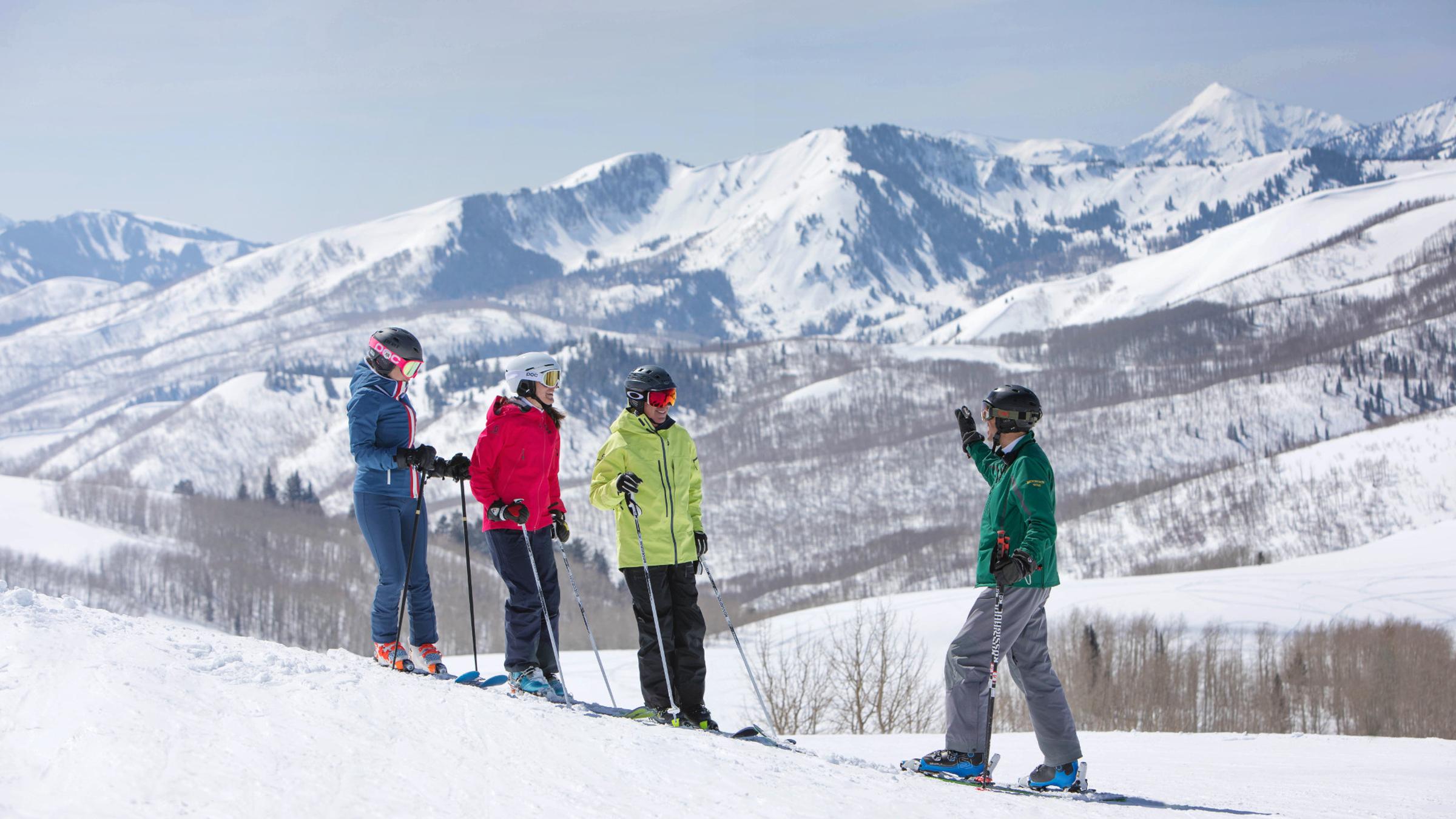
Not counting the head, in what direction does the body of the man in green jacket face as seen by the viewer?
to the viewer's left

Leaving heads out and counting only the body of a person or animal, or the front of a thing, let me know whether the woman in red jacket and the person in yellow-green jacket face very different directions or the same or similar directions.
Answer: same or similar directions

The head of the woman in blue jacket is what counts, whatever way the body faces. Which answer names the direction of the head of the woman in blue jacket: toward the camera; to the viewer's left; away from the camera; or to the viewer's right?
to the viewer's right

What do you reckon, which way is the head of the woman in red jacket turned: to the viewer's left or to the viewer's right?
to the viewer's right

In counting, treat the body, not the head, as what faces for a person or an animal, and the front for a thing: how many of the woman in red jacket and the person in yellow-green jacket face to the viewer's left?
0

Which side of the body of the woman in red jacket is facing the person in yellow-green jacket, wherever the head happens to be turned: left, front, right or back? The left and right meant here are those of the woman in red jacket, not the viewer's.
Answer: front

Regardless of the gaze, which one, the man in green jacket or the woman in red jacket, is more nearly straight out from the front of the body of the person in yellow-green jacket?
the man in green jacket

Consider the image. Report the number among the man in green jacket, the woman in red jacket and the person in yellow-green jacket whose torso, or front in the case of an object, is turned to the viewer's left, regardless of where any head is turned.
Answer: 1

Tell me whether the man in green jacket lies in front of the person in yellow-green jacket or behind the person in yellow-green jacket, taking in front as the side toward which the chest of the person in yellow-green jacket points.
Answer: in front

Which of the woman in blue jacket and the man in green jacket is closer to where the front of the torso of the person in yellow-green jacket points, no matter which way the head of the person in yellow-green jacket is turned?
the man in green jacket

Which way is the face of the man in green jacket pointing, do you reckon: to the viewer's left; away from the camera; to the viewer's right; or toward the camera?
to the viewer's left

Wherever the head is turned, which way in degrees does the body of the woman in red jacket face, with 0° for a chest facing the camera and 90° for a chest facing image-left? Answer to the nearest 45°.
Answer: approximately 315°
